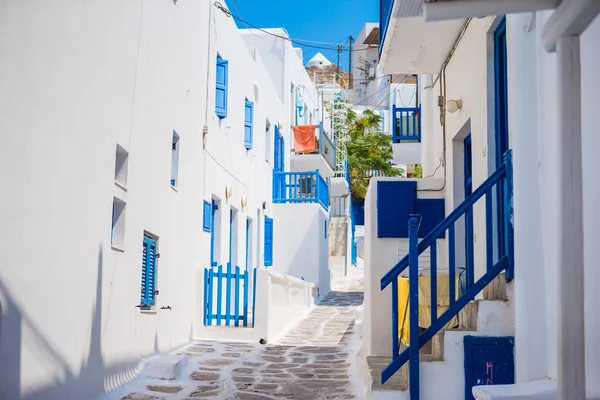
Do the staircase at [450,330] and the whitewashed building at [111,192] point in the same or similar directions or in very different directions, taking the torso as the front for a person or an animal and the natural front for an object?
very different directions

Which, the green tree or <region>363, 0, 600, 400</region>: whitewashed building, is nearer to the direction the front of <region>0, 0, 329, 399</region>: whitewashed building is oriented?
the whitewashed building

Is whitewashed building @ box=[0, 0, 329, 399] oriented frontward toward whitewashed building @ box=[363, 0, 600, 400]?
yes

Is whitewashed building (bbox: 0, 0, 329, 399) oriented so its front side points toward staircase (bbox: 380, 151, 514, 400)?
yes

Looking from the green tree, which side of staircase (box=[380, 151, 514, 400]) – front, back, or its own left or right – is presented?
right

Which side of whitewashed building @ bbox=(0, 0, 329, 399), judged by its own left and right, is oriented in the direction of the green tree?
left

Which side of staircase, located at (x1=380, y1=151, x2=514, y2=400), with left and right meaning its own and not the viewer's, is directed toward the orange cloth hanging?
right

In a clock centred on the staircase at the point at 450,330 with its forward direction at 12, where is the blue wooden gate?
The blue wooden gate is roughly at 2 o'clock from the staircase.

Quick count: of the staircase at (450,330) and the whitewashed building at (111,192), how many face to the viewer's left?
1

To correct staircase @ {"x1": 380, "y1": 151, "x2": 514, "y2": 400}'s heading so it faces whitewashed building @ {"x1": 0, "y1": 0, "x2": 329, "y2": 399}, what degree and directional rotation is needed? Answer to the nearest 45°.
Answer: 0° — it already faces it

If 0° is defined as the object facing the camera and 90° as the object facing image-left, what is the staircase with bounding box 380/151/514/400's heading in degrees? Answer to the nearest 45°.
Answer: approximately 90°

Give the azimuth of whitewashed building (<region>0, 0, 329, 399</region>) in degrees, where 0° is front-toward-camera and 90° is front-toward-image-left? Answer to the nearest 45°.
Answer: approximately 315°
